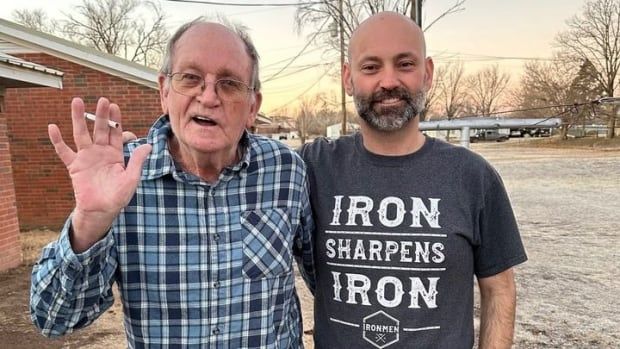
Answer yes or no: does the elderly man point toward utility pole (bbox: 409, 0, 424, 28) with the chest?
no

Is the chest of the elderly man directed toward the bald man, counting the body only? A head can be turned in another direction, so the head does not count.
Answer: no

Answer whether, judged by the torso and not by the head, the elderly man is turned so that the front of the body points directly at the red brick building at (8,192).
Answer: no

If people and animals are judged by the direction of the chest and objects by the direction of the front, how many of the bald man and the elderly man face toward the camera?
2

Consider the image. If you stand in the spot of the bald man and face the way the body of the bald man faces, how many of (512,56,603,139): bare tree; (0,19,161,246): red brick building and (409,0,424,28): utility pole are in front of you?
0

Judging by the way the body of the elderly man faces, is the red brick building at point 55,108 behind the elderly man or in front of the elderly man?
behind

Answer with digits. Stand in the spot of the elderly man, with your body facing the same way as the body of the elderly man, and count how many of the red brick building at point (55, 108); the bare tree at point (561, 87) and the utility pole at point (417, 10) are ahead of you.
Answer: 0

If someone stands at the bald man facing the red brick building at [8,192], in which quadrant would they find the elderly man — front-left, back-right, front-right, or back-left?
front-left

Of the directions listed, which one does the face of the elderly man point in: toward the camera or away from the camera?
toward the camera

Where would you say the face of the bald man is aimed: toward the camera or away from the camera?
toward the camera

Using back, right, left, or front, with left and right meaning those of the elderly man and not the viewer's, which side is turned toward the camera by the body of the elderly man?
front

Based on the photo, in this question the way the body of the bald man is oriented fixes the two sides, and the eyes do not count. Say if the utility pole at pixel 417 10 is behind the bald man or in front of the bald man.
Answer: behind

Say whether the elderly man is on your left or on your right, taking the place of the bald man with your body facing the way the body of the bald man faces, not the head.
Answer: on your right

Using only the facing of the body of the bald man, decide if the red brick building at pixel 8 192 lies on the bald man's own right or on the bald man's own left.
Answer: on the bald man's own right

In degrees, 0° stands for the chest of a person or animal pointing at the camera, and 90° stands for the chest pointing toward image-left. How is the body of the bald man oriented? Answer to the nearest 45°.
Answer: approximately 0°

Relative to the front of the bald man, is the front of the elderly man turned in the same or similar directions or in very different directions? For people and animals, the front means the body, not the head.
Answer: same or similar directions
